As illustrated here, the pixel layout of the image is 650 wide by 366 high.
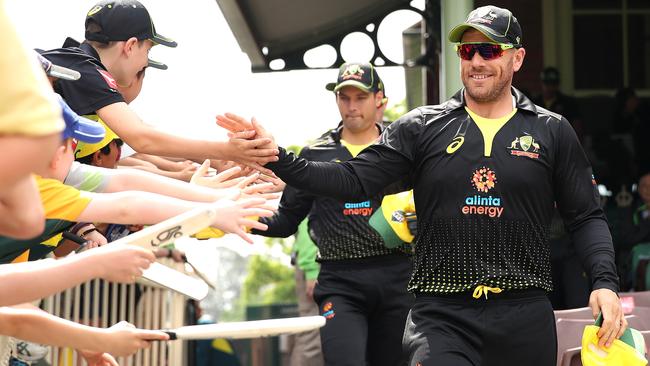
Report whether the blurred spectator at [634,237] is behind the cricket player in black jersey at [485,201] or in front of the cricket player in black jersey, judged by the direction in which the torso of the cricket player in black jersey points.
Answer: behind

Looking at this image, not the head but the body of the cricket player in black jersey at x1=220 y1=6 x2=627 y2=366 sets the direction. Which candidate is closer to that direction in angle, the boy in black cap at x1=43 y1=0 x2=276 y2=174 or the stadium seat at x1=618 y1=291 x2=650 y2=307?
the boy in black cap

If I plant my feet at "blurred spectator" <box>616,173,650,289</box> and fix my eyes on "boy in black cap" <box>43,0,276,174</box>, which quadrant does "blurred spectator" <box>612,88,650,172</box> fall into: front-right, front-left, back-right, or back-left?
back-right

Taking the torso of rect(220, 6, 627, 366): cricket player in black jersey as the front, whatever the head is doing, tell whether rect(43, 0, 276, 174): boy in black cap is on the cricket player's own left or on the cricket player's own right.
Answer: on the cricket player's own right

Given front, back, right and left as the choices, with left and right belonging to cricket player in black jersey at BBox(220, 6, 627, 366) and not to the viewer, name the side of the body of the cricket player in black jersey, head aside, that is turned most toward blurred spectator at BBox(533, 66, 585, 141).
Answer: back

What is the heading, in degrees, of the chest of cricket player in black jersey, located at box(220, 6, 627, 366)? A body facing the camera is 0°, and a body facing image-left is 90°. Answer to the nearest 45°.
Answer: approximately 0°

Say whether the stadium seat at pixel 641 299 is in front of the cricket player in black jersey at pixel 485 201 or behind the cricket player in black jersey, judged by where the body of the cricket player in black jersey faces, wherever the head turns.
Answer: behind

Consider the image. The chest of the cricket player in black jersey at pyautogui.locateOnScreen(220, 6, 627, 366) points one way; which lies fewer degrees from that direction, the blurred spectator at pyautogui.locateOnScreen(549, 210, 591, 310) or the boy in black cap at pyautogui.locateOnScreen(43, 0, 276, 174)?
the boy in black cap
